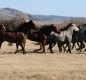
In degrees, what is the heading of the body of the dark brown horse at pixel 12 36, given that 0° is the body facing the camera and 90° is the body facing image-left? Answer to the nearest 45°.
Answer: approximately 270°
